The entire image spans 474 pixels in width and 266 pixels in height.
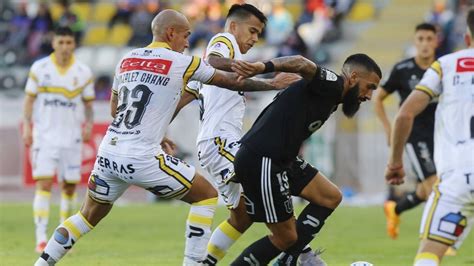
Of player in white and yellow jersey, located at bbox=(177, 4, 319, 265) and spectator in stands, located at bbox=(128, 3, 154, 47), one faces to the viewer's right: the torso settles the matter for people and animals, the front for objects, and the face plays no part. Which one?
the player in white and yellow jersey

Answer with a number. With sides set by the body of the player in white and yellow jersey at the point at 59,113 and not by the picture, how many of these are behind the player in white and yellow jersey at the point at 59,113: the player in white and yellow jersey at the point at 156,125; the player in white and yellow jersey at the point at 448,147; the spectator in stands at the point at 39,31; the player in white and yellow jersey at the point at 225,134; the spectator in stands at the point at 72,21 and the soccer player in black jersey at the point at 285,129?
2

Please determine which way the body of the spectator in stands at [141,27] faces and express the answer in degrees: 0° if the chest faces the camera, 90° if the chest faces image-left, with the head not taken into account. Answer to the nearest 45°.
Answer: approximately 0°

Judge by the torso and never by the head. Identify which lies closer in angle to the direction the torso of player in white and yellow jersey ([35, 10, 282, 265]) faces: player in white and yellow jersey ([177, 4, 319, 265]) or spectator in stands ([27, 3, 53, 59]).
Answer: the player in white and yellow jersey

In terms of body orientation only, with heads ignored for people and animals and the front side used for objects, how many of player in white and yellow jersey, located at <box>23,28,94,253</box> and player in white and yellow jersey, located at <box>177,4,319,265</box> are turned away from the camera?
0

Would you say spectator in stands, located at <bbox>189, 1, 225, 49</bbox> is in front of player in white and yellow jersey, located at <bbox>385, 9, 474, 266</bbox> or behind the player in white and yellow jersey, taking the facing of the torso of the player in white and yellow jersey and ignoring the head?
in front

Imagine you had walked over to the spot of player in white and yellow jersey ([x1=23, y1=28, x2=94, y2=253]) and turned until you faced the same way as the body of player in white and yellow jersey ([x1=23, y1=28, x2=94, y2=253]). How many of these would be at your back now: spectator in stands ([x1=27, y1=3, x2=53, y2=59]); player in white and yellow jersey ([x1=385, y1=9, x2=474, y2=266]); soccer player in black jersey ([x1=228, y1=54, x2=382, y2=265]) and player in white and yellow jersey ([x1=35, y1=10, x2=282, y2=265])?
1

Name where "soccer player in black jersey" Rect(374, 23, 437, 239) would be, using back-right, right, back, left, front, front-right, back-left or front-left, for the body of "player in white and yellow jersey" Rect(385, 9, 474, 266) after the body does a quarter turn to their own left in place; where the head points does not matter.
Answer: right

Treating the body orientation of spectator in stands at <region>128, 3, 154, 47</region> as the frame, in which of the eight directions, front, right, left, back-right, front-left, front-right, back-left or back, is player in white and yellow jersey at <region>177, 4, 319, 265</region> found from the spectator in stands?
front

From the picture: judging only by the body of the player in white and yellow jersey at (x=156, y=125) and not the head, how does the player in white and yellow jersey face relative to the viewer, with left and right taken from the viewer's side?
facing away from the viewer and to the right of the viewer

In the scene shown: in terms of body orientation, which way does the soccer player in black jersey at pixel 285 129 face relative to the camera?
to the viewer's right

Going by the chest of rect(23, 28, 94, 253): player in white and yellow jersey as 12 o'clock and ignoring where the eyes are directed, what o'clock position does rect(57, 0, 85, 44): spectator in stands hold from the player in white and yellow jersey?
The spectator in stands is roughly at 6 o'clock from the player in white and yellow jersey.
